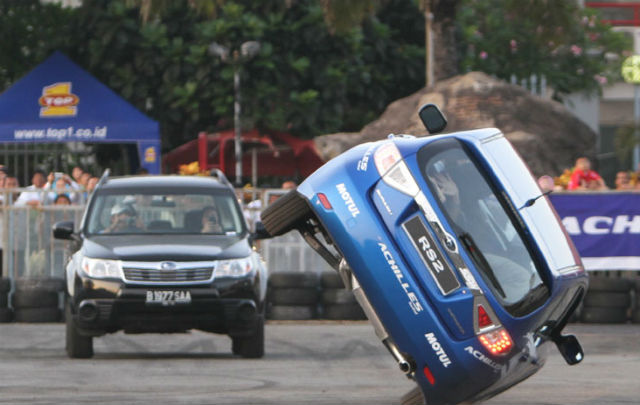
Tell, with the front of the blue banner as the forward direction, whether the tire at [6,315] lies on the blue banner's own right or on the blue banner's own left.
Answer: on the blue banner's own right

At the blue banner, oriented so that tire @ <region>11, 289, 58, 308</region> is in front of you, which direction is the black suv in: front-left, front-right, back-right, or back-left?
front-left

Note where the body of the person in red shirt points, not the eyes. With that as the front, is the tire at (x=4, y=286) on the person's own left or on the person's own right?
on the person's own right

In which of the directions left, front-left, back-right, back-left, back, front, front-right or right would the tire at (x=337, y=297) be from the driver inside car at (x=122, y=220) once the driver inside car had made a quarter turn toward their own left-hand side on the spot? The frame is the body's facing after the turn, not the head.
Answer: front-left

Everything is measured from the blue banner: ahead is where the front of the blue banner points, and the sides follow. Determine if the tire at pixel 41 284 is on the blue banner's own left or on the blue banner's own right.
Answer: on the blue banner's own right

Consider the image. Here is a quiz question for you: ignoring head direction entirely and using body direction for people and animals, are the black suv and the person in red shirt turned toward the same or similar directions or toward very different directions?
same or similar directions

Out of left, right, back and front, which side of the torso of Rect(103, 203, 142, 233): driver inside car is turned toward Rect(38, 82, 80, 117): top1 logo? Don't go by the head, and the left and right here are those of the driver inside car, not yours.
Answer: back

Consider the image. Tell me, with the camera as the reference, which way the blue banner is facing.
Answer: facing the viewer

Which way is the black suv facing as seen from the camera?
toward the camera

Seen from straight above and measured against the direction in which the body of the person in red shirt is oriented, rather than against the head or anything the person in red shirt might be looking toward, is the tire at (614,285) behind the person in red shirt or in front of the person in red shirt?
in front

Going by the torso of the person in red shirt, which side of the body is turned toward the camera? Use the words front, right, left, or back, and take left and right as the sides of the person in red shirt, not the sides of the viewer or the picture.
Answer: front

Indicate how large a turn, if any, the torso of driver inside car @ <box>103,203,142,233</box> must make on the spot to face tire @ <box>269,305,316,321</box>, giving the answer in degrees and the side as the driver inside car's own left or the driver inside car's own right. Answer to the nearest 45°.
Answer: approximately 135° to the driver inside car's own left

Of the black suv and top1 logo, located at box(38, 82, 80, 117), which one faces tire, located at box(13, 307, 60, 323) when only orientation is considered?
the top1 logo

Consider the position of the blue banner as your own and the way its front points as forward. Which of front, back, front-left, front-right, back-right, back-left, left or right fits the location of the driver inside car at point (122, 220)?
front-right

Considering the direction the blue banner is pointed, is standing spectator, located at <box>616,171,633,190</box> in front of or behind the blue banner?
behind
